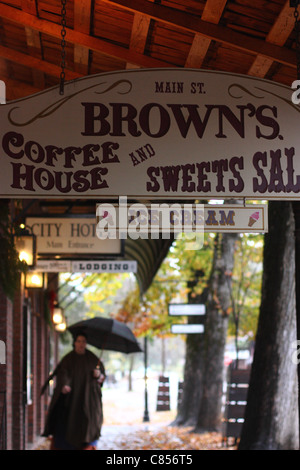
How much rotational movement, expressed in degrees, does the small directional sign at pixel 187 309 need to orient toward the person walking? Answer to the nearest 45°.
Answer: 0° — it already faces them

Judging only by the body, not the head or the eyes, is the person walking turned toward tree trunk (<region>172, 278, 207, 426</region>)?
no

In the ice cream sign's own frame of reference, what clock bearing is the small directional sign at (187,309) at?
The small directional sign is roughly at 6 o'clock from the ice cream sign.

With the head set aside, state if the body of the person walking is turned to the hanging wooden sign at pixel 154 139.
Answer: yes

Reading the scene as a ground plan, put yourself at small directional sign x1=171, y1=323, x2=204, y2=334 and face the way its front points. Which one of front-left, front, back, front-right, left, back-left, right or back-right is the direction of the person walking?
front

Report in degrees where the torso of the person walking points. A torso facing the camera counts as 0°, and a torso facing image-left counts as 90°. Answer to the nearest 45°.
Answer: approximately 0°

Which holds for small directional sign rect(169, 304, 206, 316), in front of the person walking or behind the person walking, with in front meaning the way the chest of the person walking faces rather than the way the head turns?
behind

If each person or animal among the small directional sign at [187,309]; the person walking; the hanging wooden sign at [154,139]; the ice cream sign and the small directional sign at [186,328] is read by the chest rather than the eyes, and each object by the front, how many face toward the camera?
5

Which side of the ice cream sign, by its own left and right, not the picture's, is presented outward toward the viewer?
front

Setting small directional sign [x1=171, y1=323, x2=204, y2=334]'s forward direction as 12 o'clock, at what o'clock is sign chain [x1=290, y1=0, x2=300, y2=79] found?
The sign chain is roughly at 12 o'clock from the small directional sign.

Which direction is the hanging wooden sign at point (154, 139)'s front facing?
toward the camera

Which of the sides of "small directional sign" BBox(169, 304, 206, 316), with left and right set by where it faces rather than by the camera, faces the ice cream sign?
front

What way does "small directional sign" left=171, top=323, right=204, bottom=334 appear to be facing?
toward the camera

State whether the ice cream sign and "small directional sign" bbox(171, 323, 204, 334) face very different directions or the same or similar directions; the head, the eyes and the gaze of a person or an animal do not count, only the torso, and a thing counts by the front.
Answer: same or similar directions

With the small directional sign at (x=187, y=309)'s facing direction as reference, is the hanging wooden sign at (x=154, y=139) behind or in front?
in front
